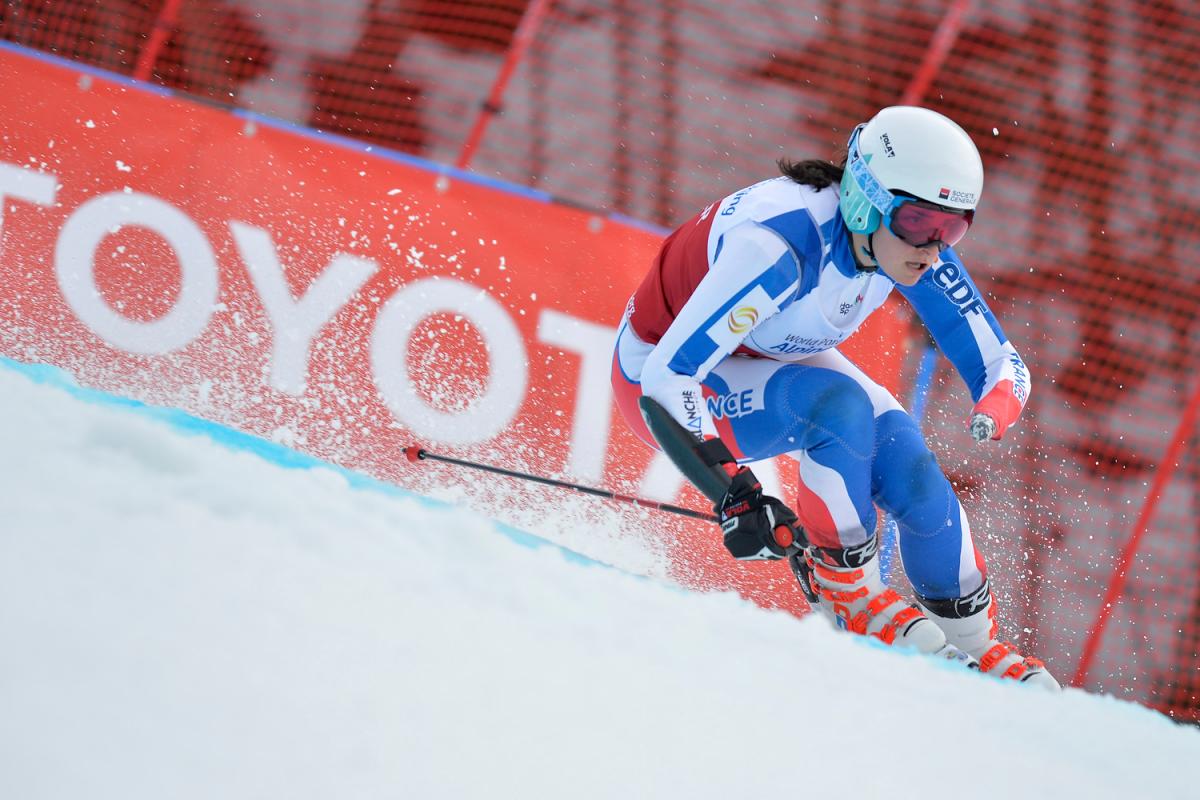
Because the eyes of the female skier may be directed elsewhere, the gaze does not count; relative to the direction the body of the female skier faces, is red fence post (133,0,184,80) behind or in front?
behind

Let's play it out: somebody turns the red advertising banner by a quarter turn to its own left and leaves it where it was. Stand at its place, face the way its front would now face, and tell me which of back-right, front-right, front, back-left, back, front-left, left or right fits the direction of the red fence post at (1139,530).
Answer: front

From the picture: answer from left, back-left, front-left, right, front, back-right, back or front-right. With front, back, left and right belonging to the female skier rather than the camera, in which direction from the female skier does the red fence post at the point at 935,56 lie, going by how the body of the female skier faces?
back-left

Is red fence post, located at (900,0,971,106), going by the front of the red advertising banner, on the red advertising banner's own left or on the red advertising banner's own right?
on the red advertising banner's own left

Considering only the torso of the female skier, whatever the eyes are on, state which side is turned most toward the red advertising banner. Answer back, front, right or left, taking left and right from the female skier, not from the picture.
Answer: back

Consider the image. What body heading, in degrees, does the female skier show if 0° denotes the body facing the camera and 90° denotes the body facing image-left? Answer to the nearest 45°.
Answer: approximately 315°

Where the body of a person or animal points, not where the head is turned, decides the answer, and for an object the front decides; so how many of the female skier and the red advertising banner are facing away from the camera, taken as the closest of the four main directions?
0
